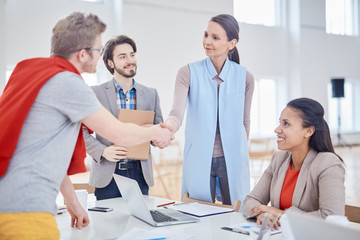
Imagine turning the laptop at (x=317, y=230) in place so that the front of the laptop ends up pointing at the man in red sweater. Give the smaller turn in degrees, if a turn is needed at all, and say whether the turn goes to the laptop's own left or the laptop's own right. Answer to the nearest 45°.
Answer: approximately 135° to the laptop's own left

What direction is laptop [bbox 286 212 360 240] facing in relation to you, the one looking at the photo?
facing away from the viewer and to the right of the viewer

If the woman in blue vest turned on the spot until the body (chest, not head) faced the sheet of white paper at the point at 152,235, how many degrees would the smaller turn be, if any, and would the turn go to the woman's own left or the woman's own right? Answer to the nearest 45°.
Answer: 0° — they already face it

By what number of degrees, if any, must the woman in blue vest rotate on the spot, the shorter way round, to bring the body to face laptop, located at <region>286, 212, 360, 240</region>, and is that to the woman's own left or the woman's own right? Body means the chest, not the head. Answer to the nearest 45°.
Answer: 0° — they already face it

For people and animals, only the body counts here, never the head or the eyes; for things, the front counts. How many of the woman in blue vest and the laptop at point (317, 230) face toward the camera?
1

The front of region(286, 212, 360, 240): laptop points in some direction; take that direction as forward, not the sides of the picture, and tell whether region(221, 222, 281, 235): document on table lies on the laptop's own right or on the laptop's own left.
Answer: on the laptop's own left

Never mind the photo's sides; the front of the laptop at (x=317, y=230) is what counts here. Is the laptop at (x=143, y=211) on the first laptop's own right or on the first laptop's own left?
on the first laptop's own left

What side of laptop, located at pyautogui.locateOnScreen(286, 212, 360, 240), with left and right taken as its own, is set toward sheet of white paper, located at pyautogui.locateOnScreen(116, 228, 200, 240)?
left

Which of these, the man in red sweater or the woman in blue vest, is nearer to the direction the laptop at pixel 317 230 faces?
the woman in blue vest
